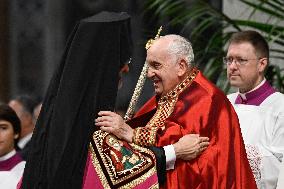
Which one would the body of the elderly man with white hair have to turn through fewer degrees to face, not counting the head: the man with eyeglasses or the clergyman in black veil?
the clergyman in black veil

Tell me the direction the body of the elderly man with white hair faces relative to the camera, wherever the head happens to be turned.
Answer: to the viewer's left

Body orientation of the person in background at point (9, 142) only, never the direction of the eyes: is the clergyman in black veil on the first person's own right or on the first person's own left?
on the first person's own left

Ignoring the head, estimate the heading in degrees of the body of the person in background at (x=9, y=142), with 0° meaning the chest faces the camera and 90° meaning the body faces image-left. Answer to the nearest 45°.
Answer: approximately 45°
